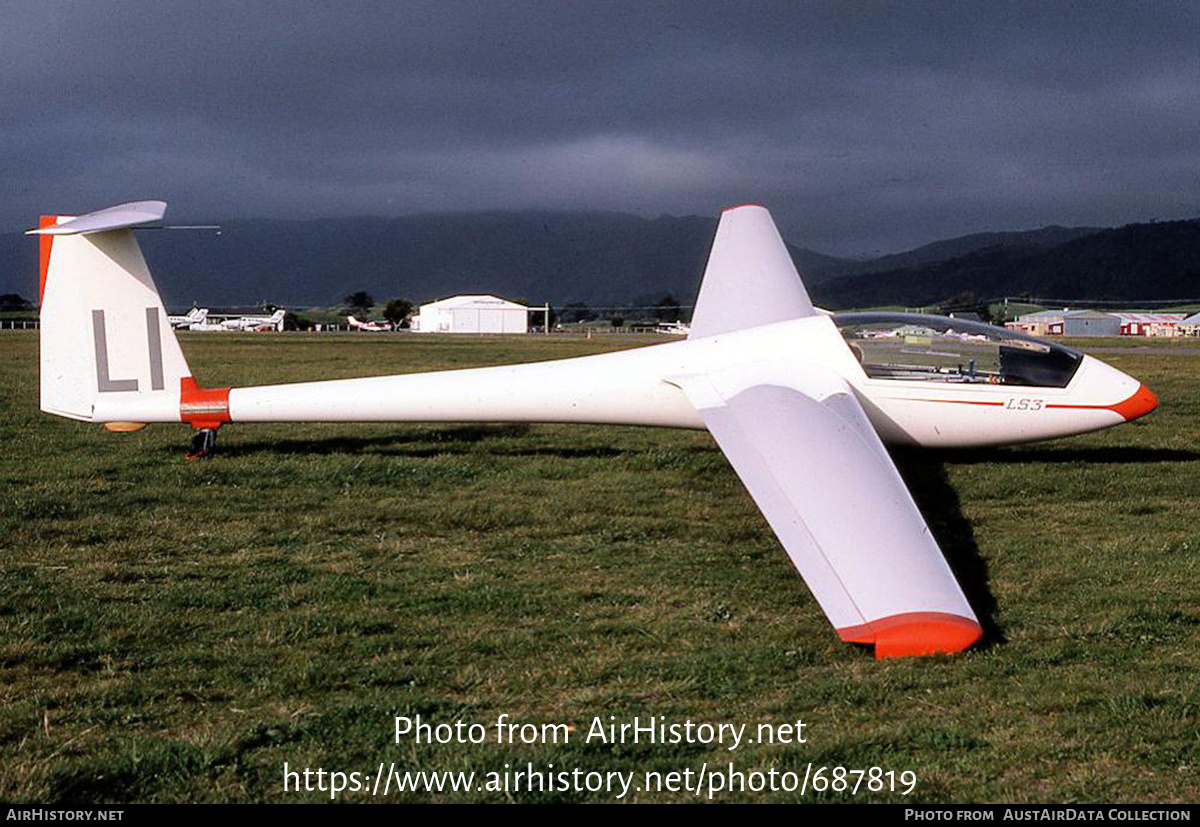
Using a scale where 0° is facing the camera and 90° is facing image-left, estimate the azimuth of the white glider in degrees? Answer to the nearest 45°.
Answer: approximately 270°
